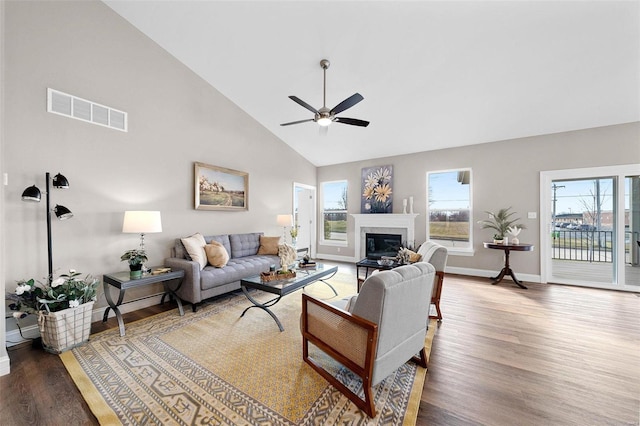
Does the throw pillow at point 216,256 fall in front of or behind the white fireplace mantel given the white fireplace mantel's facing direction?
in front

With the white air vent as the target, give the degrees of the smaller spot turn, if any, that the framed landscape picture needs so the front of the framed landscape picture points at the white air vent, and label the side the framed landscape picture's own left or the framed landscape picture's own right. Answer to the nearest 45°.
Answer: approximately 90° to the framed landscape picture's own right

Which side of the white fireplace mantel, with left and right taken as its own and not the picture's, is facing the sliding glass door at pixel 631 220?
left

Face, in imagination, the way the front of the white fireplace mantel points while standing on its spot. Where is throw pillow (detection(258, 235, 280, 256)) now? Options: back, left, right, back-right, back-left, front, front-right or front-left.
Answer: front-right

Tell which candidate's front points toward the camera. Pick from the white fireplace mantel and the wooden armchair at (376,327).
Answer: the white fireplace mantel

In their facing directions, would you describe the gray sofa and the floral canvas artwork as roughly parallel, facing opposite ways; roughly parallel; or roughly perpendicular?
roughly perpendicular

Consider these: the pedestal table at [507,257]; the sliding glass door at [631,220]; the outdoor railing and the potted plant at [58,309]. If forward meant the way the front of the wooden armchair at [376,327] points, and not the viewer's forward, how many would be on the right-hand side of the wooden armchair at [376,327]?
3

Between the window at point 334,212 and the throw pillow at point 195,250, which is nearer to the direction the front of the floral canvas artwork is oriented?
the throw pillow

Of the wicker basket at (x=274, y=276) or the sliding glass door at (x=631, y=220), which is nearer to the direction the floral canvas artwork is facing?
the wicker basket

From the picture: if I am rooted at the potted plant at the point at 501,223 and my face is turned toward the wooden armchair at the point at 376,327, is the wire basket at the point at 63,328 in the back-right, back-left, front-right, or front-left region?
front-right

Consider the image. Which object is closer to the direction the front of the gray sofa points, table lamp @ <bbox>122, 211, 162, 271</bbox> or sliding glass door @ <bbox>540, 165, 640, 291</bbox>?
the sliding glass door

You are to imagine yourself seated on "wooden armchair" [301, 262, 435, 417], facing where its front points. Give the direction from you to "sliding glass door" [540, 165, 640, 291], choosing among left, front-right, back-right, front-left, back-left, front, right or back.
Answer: right

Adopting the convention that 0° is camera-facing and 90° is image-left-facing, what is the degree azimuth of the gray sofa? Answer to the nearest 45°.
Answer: approximately 315°

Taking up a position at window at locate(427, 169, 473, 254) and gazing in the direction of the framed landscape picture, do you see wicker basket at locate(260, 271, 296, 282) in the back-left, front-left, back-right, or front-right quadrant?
front-left

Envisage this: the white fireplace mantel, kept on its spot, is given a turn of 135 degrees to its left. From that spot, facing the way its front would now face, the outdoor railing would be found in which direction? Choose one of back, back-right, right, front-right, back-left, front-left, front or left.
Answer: front-right

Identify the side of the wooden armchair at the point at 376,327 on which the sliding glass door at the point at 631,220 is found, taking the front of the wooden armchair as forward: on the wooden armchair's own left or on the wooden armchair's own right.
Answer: on the wooden armchair's own right

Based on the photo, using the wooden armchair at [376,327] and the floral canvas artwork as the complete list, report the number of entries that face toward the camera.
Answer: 1

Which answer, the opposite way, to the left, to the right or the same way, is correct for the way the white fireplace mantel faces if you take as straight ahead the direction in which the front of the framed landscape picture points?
to the right

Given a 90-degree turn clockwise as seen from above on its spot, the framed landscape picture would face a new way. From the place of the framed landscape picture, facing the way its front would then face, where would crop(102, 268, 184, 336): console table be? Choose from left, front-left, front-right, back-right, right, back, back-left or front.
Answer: front

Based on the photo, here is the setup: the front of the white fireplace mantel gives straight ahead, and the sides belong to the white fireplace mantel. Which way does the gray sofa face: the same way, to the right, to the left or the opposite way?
to the left

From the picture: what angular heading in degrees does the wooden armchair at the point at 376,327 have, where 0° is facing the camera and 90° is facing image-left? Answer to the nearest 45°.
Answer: approximately 135°

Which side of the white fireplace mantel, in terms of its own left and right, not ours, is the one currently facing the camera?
front

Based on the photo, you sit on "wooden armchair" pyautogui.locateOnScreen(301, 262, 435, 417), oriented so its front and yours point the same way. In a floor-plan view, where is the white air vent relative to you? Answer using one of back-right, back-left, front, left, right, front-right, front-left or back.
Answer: front-left
